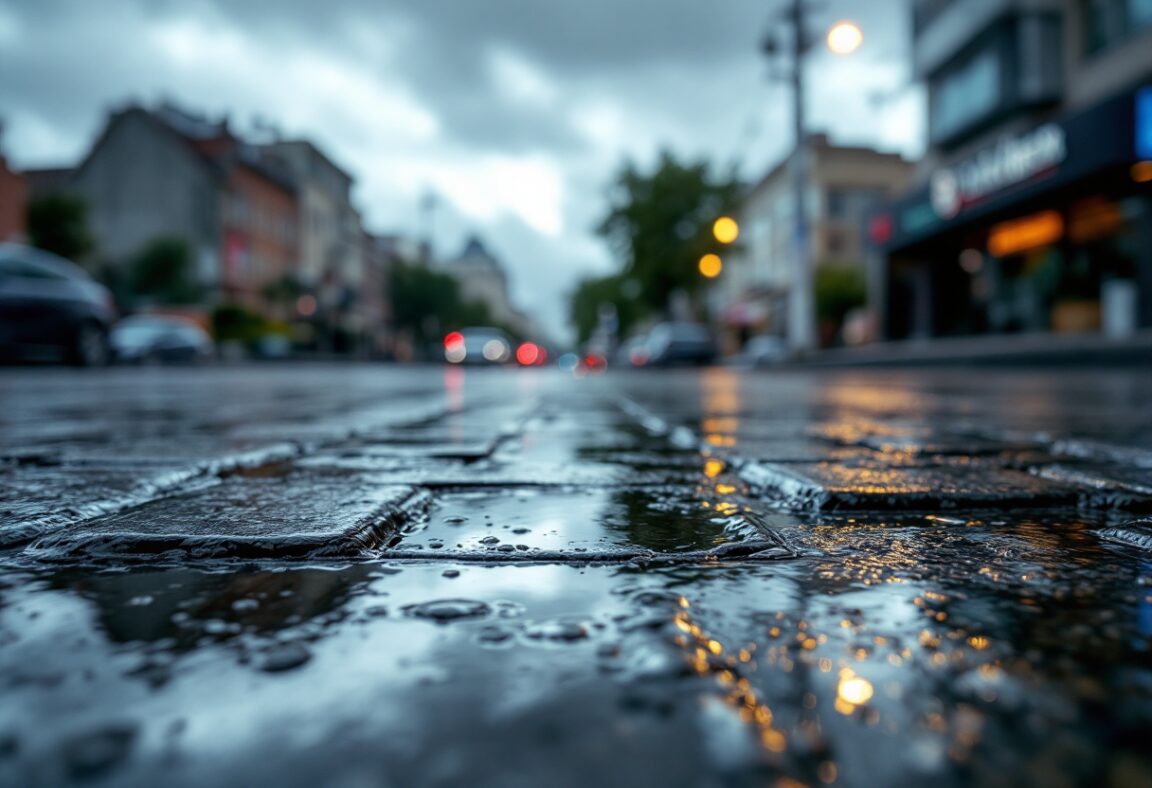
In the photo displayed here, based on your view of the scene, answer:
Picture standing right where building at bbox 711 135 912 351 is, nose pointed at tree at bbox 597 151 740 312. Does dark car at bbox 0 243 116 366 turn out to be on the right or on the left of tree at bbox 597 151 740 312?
left

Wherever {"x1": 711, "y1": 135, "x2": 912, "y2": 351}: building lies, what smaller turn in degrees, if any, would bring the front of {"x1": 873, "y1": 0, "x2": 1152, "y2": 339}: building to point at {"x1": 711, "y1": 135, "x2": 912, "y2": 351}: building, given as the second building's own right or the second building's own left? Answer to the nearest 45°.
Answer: approximately 135° to the second building's own right

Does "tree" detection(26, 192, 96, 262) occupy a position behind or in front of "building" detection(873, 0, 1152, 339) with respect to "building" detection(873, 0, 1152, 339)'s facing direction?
in front

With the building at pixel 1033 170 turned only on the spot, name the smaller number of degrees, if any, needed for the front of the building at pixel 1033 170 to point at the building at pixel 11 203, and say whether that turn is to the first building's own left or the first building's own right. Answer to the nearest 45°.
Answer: approximately 45° to the first building's own right

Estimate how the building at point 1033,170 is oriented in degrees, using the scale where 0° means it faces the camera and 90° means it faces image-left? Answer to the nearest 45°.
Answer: approximately 45°

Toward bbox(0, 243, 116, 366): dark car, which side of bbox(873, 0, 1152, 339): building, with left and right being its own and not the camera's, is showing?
front

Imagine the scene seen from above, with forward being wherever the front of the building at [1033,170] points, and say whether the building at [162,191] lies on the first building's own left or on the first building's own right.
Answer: on the first building's own right

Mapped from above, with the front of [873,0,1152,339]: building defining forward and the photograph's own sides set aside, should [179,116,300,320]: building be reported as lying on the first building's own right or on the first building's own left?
on the first building's own right

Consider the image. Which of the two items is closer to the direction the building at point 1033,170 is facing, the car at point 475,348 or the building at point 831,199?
the car

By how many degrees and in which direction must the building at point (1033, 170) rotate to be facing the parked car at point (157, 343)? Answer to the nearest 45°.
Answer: approximately 45° to its right

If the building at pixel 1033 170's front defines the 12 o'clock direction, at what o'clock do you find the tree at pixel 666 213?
The tree is roughly at 3 o'clock from the building.

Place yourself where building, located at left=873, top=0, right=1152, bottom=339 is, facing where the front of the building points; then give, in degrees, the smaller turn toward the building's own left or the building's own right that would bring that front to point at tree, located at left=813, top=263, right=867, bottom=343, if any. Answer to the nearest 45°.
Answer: approximately 90° to the building's own right
